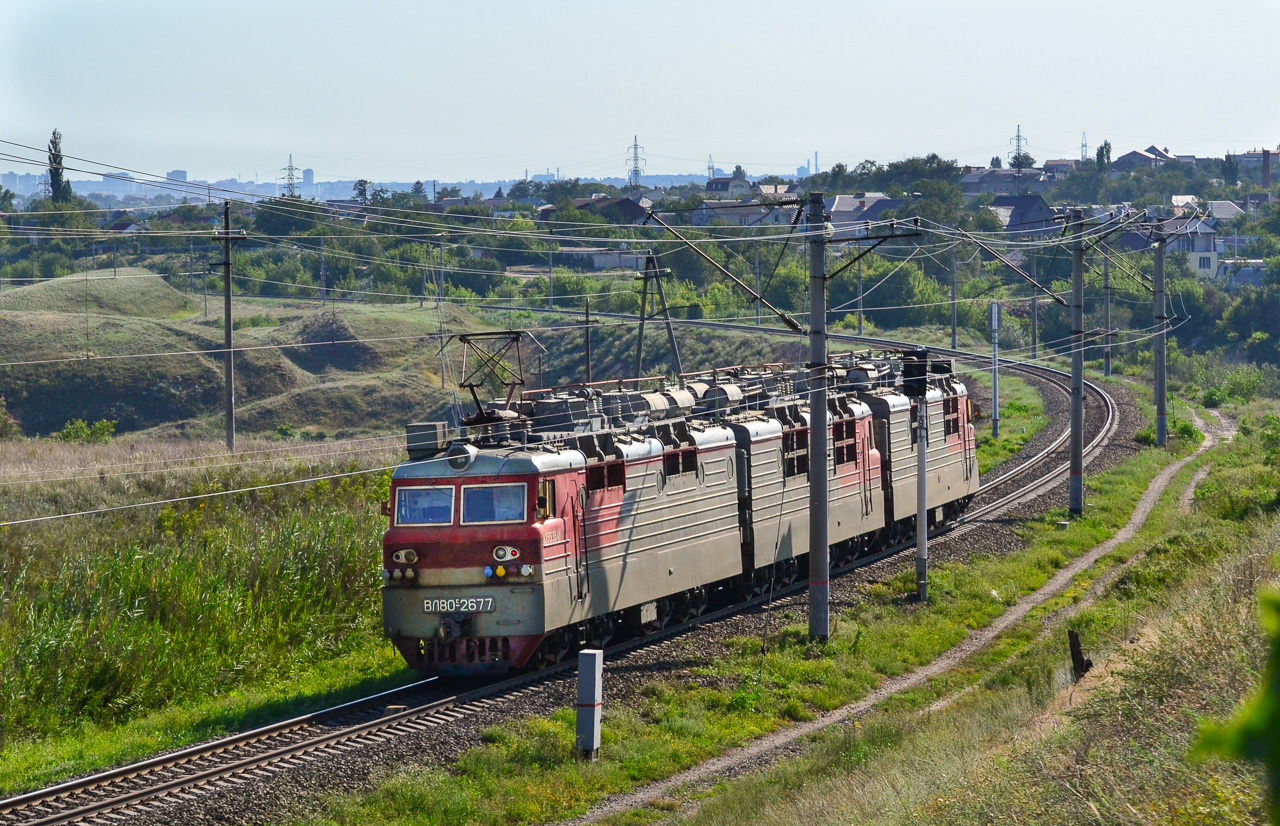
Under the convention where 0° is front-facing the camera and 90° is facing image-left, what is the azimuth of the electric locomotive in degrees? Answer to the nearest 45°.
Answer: approximately 45°

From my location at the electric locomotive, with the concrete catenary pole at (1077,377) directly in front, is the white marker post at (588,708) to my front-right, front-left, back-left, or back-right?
back-right

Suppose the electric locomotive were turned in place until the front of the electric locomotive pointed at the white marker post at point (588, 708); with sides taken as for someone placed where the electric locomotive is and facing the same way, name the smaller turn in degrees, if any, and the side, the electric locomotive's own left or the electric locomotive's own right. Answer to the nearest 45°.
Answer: approximately 45° to the electric locomotive's own left

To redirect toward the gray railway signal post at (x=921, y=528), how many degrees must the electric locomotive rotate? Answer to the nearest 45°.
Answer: approximately 180°
